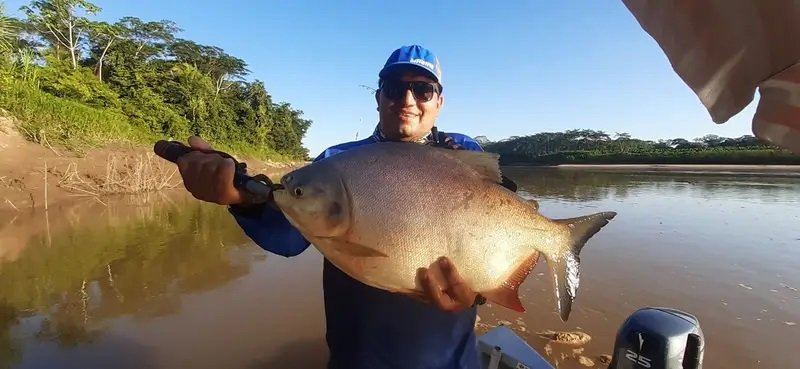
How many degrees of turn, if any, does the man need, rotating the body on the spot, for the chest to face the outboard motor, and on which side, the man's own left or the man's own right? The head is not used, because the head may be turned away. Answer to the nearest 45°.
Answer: approximately 90° to the man's own left

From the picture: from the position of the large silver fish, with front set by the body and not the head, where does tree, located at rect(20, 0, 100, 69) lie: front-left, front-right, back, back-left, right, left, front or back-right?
front-right

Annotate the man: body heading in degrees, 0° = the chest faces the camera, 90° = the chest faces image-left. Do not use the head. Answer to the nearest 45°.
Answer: approximately 0°

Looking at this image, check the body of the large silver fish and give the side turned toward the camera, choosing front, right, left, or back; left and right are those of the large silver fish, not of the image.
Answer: left

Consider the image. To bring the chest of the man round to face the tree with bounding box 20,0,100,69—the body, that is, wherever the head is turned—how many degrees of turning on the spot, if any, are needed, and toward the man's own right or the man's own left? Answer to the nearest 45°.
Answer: approximately 135° to the man's own right

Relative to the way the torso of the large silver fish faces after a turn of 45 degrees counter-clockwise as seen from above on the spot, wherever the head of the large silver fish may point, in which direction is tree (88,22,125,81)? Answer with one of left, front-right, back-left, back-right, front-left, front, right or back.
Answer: right

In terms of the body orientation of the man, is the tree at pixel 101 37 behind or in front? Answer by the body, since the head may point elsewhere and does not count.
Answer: behind

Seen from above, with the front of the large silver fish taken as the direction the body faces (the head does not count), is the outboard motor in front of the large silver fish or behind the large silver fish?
behind
